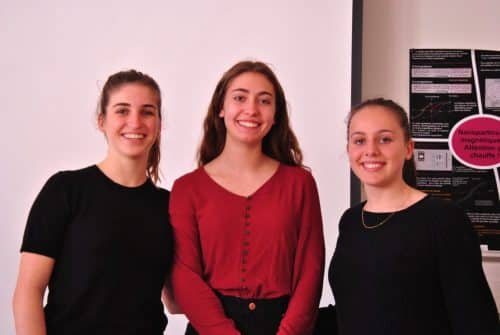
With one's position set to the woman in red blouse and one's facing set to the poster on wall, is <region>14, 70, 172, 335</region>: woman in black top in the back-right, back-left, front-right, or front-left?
back-left

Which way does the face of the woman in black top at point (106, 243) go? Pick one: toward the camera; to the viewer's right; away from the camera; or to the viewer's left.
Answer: toward the camera

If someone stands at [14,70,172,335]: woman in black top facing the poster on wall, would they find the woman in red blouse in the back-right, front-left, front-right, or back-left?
front-right

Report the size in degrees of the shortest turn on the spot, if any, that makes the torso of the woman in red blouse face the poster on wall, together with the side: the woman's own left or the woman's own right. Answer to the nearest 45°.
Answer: approximately 135° to the woman's own left

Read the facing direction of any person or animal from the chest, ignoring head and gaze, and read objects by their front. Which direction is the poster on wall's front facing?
toward the camera

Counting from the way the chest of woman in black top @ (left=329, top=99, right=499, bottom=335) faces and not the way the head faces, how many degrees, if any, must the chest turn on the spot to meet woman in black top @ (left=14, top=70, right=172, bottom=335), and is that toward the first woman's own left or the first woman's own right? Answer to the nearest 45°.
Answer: approximately 45° to the first woman's own right

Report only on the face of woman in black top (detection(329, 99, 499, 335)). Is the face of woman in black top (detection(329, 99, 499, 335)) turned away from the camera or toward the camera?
toward the camera

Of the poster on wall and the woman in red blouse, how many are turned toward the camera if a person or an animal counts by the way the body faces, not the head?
2

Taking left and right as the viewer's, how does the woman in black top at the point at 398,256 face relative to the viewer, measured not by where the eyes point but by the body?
facing the viewer and to the left of the viewer

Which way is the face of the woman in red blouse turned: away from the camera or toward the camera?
toward the camera

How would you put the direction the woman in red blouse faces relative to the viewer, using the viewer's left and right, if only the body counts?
facing the viewer

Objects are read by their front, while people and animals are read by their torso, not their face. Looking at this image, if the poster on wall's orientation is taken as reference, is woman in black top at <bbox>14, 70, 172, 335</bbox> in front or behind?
in front

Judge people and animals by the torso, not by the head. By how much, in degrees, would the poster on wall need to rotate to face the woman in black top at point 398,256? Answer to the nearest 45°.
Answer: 0° — it already faces them
